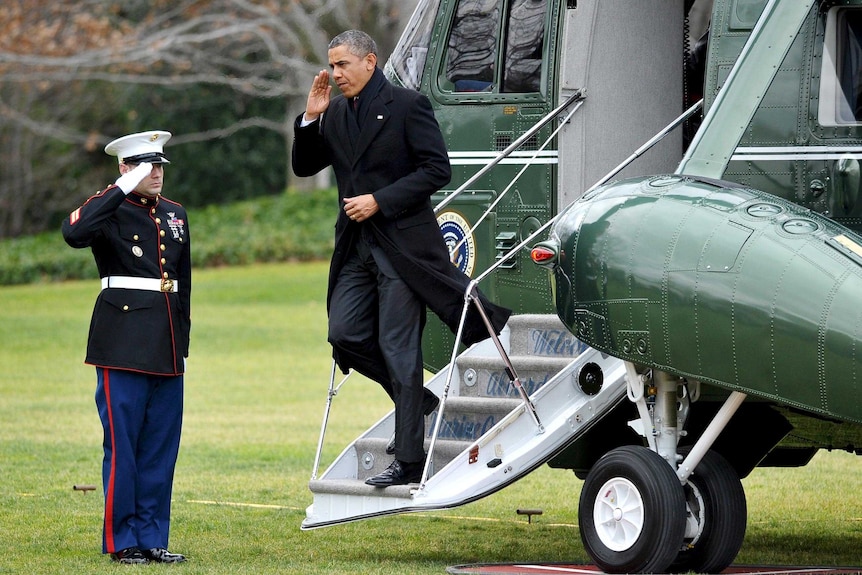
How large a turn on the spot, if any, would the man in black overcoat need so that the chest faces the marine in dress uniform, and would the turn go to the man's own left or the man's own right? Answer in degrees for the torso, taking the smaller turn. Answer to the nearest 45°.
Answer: approximately 45° to the man's own right

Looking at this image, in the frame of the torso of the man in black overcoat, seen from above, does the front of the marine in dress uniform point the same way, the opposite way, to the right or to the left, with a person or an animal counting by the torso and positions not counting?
to the left

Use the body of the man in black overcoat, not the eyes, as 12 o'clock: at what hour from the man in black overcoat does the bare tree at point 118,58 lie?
The bare tree is roughly at 4 o'clock from the man in black overcoat.

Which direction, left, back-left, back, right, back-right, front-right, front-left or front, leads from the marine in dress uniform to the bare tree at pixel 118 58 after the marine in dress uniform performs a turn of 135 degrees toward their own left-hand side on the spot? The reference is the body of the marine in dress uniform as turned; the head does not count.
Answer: front

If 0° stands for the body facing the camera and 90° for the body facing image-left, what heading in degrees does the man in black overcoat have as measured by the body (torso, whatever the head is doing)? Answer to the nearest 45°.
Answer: approximately 45°
